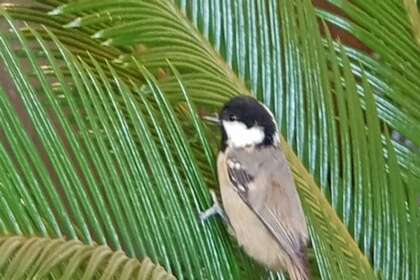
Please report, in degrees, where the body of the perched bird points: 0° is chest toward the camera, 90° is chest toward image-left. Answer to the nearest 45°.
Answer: approximately 90°
